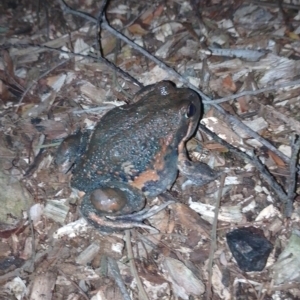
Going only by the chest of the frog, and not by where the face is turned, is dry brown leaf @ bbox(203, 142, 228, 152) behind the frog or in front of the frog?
in front

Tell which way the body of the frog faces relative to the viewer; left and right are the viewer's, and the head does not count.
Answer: facing away from the viewer and to the right of the viewer

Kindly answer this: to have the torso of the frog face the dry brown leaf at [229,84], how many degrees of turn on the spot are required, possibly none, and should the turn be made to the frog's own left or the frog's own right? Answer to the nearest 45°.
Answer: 0° — it already faces it

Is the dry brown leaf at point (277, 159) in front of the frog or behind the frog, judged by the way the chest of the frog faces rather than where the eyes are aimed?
in front

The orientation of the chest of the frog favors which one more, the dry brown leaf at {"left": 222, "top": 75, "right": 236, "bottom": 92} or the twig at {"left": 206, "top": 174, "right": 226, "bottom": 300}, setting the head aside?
the dry brown leaf

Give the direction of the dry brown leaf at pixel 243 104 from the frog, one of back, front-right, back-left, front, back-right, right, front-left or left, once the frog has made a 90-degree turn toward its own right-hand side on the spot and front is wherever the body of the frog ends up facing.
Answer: left

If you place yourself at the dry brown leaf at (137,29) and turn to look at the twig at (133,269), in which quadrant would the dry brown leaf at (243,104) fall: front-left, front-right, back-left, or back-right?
front-left

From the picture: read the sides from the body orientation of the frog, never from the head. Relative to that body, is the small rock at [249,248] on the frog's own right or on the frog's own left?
on the frog's own right
